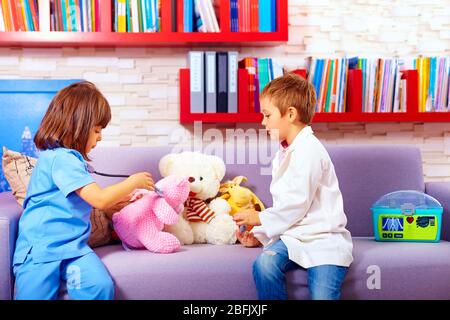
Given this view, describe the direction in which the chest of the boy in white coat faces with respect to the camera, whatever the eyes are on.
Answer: to the viewer's left

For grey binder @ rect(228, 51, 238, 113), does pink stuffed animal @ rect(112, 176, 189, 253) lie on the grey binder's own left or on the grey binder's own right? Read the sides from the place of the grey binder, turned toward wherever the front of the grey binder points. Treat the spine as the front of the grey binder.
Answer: on the grey binder's own right

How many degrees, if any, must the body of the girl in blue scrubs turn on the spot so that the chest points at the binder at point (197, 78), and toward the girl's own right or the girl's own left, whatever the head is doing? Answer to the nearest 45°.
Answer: approximately 45° to the girl's own left

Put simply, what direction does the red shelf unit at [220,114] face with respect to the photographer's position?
facing the viewer

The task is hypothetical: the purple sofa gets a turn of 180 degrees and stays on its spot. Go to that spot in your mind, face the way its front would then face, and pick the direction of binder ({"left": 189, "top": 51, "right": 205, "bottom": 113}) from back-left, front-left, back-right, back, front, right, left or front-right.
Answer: front

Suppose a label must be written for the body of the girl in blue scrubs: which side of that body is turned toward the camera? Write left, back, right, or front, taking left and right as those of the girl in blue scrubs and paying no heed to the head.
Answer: right

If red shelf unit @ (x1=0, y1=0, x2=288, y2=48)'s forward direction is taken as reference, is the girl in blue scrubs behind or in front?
in front

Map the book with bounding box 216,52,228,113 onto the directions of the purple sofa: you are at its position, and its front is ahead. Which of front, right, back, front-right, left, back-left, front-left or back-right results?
back

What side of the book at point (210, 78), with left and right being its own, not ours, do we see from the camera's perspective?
right

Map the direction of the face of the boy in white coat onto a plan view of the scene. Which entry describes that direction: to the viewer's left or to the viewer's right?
to the viewer's left

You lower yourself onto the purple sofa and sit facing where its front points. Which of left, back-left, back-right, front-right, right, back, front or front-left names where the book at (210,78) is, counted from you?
back

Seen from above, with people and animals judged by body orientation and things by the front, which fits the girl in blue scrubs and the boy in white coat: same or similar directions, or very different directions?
very different directions
